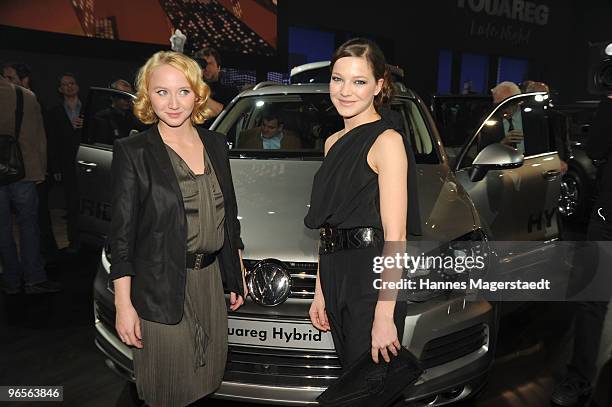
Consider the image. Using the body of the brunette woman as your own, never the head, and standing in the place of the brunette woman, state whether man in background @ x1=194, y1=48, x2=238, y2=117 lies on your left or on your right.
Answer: on your right

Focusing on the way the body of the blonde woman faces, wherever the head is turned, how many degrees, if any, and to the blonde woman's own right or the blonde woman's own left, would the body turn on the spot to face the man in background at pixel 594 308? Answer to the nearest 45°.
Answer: approximately 45° to the blonde woman's own left

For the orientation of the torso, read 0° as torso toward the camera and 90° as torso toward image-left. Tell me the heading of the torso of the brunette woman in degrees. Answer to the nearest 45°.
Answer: approximately 45°

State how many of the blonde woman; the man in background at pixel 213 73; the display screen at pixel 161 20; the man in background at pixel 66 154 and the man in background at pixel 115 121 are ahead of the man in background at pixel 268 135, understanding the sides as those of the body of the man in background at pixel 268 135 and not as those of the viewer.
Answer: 1

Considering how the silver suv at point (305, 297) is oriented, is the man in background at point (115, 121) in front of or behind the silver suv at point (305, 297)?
behind

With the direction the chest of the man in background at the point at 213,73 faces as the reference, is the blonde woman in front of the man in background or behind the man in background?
in front

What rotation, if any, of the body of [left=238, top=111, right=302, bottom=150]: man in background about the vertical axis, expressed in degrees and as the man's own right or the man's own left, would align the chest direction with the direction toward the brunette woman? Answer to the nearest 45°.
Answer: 0° — they already face them

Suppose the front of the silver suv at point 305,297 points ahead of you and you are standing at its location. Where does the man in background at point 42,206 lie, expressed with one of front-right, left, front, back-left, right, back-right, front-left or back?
back-right

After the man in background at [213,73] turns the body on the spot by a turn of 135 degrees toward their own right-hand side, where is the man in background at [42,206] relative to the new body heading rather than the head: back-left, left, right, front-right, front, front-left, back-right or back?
left

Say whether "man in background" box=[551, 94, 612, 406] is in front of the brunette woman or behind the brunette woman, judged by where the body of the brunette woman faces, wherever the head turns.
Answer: behind

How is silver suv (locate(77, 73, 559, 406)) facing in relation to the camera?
toward the camera

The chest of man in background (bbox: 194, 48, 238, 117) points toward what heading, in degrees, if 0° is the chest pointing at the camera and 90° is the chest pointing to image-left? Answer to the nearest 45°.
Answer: approximately 45°

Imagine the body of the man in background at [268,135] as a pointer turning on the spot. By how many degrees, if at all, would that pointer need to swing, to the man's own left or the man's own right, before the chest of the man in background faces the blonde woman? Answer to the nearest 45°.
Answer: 0° — they already face them

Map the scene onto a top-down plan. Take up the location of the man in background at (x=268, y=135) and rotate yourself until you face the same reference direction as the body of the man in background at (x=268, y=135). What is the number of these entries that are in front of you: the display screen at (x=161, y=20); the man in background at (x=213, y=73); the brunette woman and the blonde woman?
2

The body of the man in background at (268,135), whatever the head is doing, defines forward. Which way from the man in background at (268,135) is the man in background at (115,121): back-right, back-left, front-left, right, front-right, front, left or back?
back-right

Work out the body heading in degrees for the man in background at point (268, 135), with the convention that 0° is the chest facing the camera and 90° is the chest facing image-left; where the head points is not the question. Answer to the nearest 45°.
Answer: approximately 0°
